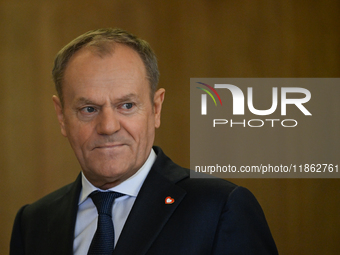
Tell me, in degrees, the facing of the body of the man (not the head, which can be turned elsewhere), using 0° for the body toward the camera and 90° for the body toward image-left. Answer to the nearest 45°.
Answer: approximately 45°
